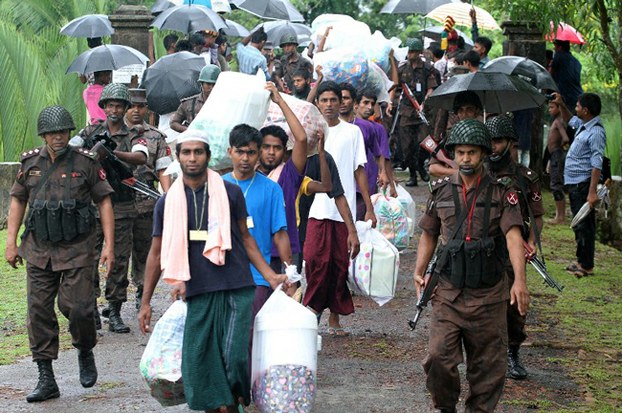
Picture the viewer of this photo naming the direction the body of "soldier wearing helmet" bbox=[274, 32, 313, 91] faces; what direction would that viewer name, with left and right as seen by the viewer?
facing the viewer

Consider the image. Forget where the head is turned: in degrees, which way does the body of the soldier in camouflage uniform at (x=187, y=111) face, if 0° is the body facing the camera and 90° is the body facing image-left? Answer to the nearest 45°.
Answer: approximately 315°

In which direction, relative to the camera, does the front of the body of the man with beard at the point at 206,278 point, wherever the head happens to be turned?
toward the camera

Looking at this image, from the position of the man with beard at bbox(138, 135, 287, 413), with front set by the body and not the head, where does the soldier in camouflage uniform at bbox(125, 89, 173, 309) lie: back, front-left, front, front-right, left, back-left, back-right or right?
back

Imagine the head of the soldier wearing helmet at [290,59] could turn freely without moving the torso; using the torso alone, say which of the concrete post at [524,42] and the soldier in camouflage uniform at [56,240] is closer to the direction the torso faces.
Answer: the soldier in camouflage uniform

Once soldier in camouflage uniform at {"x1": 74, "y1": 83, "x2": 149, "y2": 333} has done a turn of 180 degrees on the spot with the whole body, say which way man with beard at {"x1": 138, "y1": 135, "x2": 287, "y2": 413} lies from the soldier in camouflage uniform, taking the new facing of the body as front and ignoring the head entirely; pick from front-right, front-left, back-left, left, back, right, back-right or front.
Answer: back

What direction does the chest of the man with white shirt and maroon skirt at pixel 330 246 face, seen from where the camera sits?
toward the camera

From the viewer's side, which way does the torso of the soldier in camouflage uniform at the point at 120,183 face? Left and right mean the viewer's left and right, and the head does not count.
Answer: facing the viewer

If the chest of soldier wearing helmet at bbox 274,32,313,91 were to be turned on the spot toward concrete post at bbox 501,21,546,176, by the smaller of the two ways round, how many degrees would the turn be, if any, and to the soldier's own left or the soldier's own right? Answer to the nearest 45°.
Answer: approximately 90° to the soldier's own left

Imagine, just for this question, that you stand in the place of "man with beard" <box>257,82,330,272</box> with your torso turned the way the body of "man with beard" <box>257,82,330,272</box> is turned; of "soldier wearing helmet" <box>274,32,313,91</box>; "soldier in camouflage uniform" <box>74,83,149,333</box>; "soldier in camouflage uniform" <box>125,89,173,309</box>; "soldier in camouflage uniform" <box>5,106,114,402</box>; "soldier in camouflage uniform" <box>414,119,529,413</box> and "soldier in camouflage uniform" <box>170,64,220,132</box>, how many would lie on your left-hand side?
1

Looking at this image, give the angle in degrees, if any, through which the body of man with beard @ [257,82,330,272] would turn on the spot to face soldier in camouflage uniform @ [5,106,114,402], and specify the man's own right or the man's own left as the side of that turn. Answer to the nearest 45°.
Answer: approximately 45° to the man's own right

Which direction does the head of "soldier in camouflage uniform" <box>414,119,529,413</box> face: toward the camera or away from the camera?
toward the camera
